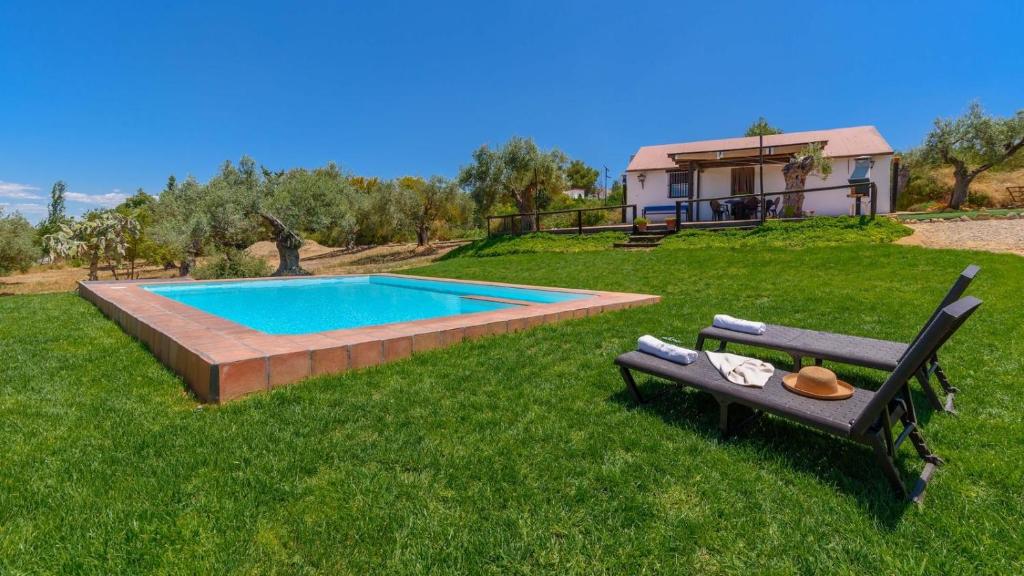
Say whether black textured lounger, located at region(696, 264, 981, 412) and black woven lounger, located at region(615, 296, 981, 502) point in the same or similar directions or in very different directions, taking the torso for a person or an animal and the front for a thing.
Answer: same or similar directions

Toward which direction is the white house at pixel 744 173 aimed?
toward the camera

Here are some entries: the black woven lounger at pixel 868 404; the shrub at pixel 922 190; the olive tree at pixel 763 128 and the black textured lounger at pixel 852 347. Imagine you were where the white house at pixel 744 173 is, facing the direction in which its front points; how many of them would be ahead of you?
2

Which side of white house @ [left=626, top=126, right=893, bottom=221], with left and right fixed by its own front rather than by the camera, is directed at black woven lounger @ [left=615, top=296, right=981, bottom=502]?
front

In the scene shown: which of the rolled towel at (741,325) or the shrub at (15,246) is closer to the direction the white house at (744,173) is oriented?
the rolled towel

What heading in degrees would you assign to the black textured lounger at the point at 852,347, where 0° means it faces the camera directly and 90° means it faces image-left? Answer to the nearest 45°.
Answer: approximately 135°

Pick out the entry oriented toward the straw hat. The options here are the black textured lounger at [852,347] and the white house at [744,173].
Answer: the white house

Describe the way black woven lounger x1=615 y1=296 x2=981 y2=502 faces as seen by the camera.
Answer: facing away from the viewer and to the left of the viewer

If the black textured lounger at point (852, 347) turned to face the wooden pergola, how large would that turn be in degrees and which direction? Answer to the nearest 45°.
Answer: approximately 45° to its right

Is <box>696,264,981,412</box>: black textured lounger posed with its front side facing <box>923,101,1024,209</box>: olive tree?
no

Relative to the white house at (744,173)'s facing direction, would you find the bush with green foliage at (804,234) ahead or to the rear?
ahead

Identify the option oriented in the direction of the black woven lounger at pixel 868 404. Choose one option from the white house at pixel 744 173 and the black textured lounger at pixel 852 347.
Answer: the white house

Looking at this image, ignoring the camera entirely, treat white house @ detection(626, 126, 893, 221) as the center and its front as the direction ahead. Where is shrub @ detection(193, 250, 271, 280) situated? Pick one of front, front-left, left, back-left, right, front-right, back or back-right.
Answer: front-right

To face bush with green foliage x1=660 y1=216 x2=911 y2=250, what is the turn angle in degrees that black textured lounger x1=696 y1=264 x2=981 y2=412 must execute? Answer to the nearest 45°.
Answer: approximately 45° to its right

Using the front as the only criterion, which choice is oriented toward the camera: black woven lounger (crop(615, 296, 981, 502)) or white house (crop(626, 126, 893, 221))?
the white house

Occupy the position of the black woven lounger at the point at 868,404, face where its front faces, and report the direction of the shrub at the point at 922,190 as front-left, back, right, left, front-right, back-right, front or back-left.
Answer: front-right

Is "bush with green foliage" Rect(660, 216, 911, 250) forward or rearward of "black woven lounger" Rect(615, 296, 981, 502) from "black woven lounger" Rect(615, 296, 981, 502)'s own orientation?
forward

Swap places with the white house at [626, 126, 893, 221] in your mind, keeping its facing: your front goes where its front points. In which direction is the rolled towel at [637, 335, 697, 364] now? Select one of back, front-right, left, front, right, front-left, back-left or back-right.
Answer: front
